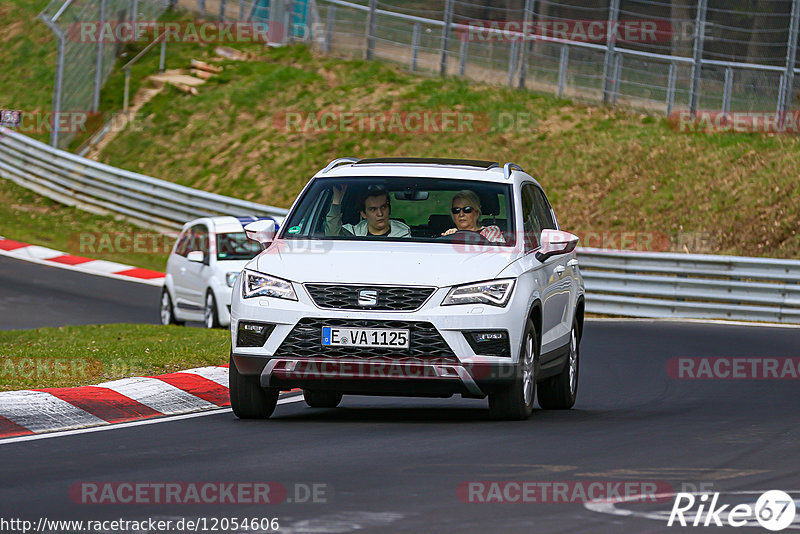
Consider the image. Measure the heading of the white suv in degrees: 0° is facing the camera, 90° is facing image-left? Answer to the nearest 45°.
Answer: approximately 0°

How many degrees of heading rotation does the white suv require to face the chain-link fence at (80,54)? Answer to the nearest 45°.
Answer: approximately 180°

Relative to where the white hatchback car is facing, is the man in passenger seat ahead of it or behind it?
ahead

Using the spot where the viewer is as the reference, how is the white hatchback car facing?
facing the viewer and to the right of the viewer

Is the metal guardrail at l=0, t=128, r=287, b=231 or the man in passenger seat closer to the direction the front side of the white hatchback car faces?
the man in passenger seat

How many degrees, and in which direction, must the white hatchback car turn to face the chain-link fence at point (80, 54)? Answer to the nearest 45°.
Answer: approximately 135° to its left

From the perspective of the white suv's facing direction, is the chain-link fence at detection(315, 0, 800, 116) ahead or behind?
behind

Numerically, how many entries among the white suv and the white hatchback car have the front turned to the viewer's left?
0

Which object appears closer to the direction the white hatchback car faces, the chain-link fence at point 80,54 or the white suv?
the white suv

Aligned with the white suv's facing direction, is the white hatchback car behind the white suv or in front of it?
behind

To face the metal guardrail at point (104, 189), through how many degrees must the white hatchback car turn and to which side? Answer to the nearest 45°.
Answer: approximately 135° to its left

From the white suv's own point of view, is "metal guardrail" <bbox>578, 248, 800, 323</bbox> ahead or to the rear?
to the rear

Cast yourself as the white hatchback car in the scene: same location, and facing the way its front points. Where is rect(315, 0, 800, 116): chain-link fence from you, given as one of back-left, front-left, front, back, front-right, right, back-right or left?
left
